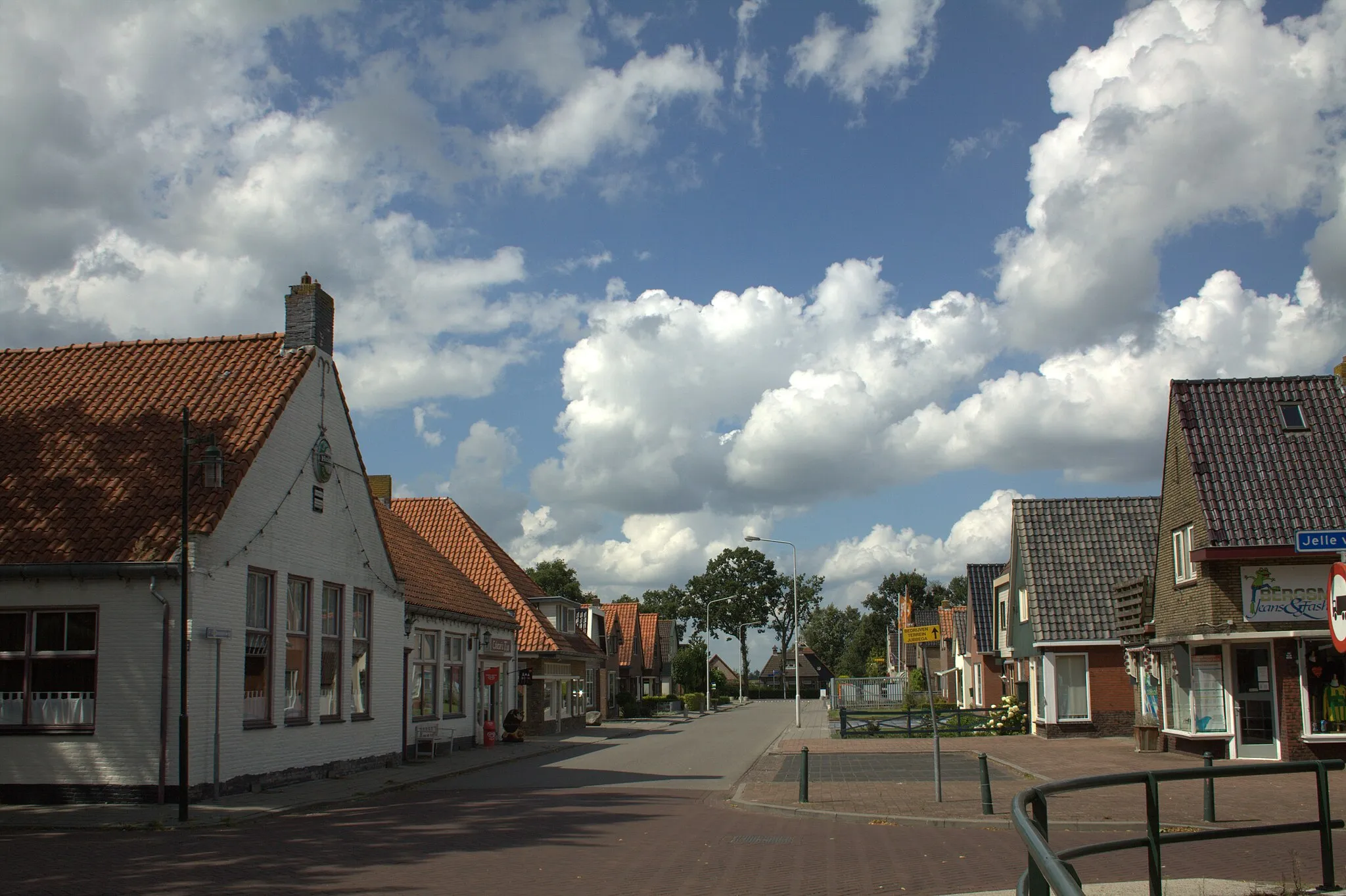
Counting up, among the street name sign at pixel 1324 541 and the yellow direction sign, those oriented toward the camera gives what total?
2

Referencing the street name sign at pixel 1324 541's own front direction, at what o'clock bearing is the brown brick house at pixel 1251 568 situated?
The brown brick house is roughly at 6 o'clock from the street name sign.

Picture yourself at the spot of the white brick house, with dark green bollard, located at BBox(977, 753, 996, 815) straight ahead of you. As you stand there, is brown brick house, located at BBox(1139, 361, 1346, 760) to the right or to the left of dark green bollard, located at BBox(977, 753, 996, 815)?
left

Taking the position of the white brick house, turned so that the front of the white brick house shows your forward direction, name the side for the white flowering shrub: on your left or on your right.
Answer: on your left
